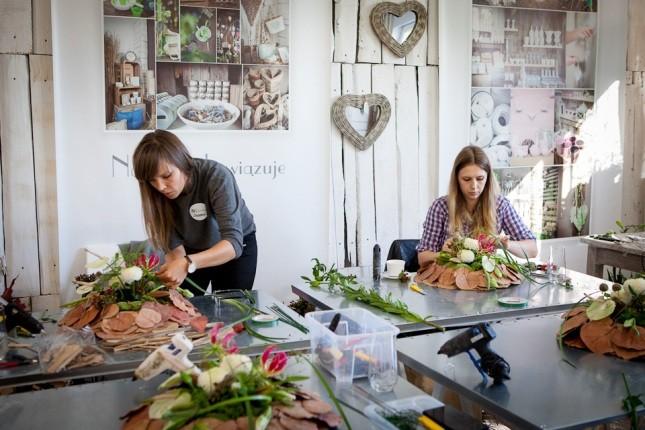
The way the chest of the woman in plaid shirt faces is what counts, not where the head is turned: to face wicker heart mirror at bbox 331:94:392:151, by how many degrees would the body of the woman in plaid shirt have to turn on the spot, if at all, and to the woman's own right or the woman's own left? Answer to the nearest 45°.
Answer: approximately 135° to the woman's own right

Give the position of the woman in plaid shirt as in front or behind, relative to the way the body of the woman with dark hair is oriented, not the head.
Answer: behind

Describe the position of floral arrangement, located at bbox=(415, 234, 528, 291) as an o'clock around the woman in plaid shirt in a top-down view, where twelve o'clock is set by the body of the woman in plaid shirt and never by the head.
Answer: The floral arrangement is roughly at 12 o'clock from the woman in plaid shirt.

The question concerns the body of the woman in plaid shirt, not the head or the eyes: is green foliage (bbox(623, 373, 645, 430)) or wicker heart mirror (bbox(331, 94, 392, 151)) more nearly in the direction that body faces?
the green foliage

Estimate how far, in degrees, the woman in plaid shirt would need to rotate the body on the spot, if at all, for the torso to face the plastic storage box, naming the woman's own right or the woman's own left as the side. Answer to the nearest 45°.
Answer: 0° — they already face it

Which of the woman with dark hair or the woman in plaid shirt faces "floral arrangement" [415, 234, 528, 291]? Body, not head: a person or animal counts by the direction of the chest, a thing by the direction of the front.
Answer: the woman in plaid shirt

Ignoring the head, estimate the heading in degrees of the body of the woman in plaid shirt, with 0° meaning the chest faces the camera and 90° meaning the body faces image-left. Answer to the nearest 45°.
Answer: approximately 0°

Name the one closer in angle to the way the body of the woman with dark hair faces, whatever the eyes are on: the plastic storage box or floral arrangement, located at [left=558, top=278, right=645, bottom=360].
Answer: the plastic storage box

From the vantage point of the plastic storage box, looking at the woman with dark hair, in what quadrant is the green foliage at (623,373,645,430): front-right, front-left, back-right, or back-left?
back-right

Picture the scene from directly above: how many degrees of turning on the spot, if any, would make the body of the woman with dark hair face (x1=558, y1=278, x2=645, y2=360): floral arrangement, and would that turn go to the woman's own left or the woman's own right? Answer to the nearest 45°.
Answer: approximately 90° to the woman's own left
